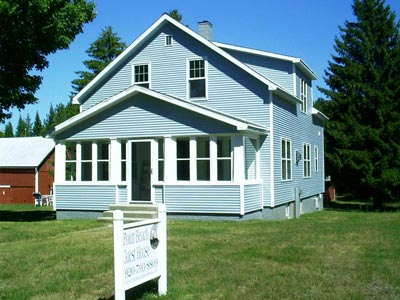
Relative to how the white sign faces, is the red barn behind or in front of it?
behind

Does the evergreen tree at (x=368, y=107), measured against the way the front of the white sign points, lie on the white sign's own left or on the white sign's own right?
on the white sign's own left

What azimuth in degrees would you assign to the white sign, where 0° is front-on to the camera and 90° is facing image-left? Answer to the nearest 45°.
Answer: approximately 315°

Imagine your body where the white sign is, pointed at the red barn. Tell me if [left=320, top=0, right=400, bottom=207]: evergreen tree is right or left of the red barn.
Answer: right

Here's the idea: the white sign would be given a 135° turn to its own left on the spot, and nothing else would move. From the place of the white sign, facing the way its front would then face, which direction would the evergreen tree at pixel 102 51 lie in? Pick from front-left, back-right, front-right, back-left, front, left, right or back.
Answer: front
